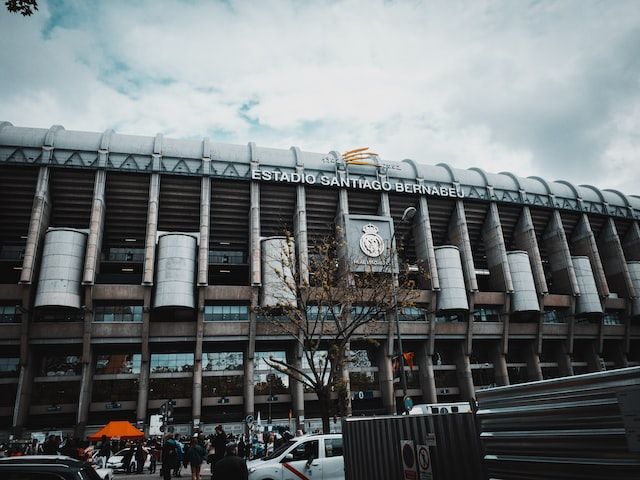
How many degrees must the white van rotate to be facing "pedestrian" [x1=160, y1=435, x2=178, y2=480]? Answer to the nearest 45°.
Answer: approximately 45° to its right

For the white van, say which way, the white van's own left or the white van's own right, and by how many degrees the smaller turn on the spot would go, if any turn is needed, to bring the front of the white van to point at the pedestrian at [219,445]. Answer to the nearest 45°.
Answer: approximately 45° to the white van's own right

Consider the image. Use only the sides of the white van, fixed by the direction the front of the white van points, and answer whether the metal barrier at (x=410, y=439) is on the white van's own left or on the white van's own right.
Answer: on the white van's own left

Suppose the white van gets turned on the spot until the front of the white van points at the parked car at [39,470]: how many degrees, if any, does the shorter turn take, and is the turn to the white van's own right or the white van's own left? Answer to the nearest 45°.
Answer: approximately 45° to the white van's own left

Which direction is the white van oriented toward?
to the viewer's left
